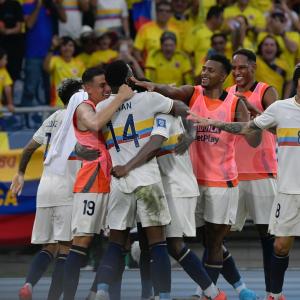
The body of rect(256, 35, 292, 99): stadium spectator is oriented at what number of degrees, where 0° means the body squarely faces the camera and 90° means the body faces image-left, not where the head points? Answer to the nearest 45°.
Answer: approximately 0°

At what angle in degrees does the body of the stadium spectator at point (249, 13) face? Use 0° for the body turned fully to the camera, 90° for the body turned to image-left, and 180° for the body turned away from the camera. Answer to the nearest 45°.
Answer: approximately 0°

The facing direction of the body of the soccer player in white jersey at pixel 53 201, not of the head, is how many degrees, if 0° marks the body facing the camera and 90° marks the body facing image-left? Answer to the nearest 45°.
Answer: approximately 225°

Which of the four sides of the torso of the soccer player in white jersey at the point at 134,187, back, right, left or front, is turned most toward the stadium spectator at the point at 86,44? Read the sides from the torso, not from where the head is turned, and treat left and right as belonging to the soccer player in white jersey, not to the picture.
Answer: front

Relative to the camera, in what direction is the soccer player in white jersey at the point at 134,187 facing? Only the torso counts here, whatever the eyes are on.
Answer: away from the camera

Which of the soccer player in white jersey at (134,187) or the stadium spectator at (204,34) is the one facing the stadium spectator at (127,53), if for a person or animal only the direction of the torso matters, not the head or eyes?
the soccer player in white jersey

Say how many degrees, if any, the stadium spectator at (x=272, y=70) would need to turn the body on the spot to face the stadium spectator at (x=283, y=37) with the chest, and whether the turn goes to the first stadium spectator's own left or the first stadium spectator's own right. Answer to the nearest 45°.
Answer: approximately 180°

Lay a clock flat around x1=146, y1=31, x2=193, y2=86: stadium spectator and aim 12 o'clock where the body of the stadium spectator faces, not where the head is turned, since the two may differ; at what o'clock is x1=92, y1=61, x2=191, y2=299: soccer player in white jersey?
The soccer player in white jersey is roughly at 12 o'clock from the stadium spectator.

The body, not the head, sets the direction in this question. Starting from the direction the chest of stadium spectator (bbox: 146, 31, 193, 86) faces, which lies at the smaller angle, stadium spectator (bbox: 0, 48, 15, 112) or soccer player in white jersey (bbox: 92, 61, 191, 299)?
the soccer player in white jersey

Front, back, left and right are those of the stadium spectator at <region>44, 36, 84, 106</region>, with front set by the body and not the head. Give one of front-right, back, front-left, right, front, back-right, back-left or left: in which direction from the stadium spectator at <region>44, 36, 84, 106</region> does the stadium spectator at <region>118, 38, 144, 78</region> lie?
left
